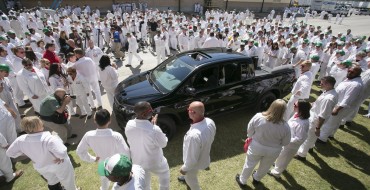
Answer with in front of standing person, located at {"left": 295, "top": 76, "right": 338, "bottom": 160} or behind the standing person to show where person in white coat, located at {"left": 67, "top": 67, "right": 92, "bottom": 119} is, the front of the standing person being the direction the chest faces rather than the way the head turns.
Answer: in front

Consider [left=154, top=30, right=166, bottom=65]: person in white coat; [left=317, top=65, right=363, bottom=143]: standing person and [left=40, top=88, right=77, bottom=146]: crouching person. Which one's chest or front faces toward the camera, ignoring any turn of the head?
the person in white coat

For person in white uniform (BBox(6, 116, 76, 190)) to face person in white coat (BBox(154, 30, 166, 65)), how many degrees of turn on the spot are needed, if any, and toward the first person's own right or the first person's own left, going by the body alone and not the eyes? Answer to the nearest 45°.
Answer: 0° — they already face them

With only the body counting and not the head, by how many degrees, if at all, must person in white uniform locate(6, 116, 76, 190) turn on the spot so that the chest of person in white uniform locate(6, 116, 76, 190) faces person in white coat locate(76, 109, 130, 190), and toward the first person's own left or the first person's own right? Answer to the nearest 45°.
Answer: approximately 90° to the first person's own right

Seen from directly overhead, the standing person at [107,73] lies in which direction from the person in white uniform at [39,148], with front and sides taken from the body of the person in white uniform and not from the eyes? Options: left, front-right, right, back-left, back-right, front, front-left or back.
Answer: front

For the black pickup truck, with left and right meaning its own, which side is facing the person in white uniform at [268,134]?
left

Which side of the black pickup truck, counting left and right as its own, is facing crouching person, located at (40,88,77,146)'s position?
front

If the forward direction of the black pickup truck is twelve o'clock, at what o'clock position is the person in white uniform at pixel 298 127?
The person in white uniform is roughly at 9 o'clock from the black pickup truck.

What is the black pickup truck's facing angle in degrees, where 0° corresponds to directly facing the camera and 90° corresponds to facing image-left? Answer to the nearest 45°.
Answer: approximately 45°

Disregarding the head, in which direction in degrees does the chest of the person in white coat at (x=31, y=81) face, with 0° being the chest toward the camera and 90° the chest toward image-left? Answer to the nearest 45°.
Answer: approximately 315°

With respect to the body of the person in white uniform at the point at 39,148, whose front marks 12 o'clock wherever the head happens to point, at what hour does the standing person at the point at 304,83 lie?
The standing person is roughly at 2 o'clock from the person in white uniform.

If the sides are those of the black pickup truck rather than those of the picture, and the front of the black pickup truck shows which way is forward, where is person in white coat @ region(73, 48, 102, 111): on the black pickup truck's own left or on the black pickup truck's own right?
on the black pickup truck's own right

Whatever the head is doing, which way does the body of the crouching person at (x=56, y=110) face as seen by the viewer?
to the viewer's right

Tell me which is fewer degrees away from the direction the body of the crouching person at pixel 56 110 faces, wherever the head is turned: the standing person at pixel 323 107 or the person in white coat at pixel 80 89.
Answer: the standing person

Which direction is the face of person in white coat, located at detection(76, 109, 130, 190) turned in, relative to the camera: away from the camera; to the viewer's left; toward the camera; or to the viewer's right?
away from the camera

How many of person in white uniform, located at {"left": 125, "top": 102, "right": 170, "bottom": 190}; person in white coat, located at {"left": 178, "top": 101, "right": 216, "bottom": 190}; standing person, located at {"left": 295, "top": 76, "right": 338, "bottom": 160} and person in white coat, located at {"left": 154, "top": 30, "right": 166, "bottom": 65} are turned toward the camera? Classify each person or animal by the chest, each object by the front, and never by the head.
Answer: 1

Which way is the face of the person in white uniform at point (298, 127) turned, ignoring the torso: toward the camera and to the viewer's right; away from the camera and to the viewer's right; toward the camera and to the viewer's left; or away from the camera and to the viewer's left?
away from the camera and to the viewer's left

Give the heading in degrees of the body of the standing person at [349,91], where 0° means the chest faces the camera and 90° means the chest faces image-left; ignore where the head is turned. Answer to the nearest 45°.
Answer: approximately 90°

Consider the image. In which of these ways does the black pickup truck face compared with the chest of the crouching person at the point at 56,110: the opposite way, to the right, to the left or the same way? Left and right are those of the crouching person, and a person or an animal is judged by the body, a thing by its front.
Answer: the opposite way

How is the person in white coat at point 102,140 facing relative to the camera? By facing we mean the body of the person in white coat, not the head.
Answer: away from the camera

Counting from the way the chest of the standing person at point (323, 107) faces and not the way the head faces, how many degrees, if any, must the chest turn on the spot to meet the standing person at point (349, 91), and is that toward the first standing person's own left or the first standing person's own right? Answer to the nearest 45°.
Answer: approximately 135° to the first standing person's own right
